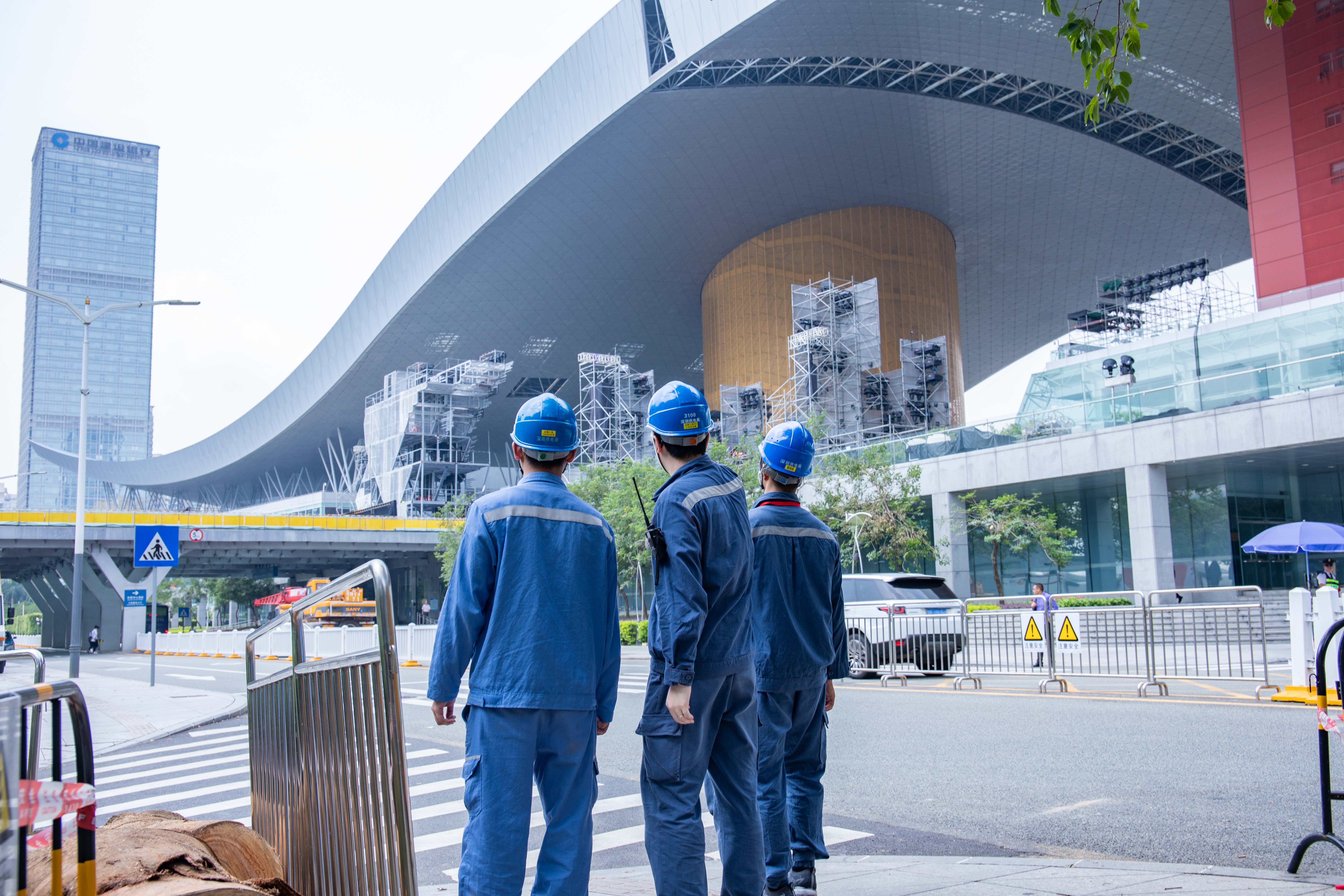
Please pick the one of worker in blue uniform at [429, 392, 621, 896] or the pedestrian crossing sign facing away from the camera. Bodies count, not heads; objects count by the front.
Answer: the worker in blue uniform

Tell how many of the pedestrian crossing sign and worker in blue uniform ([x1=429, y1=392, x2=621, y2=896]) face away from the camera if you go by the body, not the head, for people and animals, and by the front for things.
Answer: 1

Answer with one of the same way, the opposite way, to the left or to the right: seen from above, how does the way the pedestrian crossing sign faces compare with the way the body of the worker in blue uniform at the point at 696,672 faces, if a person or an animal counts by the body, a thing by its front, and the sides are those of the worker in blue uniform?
the opposite way

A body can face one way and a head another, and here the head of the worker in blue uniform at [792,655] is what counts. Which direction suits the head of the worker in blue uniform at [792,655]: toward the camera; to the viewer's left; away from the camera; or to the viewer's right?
away from the camera

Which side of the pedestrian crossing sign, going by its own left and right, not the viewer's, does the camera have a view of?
front

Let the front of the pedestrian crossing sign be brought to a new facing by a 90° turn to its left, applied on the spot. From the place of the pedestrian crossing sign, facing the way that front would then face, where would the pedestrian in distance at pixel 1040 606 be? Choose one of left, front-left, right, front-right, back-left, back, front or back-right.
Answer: front-right

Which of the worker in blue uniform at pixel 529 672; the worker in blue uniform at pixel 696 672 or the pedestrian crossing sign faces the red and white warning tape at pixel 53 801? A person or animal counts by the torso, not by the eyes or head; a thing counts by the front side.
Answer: the pedestrian crossing sign

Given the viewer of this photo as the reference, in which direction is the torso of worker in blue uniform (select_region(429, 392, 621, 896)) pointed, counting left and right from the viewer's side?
facing away from the viewer

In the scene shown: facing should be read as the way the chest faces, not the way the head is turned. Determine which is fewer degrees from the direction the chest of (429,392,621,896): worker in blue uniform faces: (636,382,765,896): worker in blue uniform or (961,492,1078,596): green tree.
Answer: the green tree

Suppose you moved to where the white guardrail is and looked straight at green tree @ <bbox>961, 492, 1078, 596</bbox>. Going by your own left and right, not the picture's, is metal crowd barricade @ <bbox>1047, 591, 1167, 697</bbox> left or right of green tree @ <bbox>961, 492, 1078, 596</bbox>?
right

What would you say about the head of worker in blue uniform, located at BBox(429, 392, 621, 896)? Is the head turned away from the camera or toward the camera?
away from the camera

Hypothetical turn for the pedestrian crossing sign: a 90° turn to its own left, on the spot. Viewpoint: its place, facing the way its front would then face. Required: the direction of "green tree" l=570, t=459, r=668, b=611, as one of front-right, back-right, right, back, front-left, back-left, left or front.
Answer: front-left

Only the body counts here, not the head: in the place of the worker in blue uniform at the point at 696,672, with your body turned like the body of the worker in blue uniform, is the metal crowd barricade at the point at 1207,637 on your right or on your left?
on your right

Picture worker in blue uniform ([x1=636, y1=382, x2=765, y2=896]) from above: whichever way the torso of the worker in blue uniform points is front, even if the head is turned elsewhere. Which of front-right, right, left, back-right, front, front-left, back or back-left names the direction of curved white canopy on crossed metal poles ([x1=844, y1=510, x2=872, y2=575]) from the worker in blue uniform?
front-right

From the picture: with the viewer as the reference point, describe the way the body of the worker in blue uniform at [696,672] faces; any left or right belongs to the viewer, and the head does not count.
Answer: facing away from the viewer and to the left of the viewer

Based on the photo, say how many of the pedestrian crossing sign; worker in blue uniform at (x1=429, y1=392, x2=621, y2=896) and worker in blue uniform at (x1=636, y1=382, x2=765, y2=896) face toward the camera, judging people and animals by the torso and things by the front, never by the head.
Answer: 1

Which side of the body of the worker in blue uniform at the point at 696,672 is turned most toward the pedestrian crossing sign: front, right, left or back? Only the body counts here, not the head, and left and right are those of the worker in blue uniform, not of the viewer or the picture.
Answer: front
